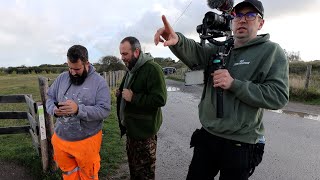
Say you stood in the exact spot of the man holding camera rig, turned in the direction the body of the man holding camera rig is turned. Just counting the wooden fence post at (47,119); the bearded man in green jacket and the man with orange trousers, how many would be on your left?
0

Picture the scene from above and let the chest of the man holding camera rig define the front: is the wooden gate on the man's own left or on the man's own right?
on the man's own right

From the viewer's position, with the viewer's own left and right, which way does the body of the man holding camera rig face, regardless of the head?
facing the viewer and to the left of the viewer

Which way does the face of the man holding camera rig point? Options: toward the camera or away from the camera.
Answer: toward the camera

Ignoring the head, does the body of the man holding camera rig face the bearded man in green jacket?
no

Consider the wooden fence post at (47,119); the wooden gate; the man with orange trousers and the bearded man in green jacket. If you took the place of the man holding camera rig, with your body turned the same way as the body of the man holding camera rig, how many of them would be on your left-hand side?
0

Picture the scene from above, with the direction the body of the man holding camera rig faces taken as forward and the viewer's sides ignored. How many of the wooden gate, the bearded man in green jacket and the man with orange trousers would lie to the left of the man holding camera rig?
0

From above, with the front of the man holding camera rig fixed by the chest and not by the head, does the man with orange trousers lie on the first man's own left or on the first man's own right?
on the first man's own right

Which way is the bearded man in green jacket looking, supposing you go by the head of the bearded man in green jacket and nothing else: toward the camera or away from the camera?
toward the camera

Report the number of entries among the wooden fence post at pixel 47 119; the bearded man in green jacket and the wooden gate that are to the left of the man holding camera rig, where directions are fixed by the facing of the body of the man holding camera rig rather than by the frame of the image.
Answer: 0
